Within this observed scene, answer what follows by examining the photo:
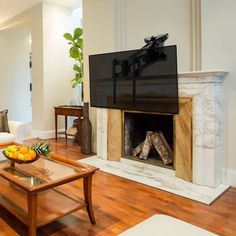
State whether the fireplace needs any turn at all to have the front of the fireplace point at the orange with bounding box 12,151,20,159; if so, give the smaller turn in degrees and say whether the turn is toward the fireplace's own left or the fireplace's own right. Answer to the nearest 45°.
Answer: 0° — it already faces it

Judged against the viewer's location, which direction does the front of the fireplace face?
facing the viewer and to the left of the viewer

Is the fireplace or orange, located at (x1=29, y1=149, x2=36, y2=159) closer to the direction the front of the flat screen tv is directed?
the orange

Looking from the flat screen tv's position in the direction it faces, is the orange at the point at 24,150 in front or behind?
in front

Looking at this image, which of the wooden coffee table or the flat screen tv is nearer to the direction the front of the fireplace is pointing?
the wooden coffee table

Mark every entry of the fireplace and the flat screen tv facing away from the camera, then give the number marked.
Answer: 0

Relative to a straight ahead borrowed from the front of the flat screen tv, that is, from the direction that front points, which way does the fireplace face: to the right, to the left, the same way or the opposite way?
the same way
